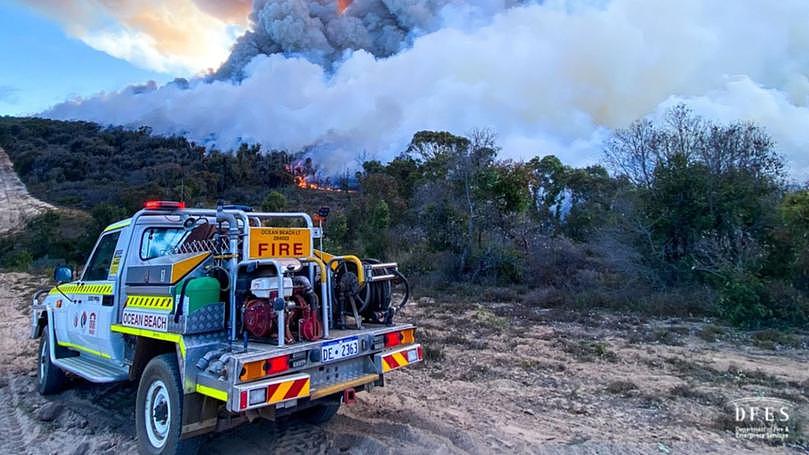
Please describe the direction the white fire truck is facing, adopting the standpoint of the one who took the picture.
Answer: facing away from the viewer and to the left of the viewer

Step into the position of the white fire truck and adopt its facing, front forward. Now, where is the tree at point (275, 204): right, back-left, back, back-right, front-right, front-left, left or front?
front-right

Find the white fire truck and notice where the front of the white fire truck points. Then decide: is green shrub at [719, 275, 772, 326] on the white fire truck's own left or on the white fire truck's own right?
on the white fire truck's own right

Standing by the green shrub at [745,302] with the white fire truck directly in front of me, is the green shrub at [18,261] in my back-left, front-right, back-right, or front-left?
front-right

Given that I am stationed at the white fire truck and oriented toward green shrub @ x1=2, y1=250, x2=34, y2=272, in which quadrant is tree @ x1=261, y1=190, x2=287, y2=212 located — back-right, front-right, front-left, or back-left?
front-right

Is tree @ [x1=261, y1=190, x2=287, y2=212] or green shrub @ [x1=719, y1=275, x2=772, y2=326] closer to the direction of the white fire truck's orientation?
the tree

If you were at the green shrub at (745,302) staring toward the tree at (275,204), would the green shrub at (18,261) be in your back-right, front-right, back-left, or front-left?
front-left
